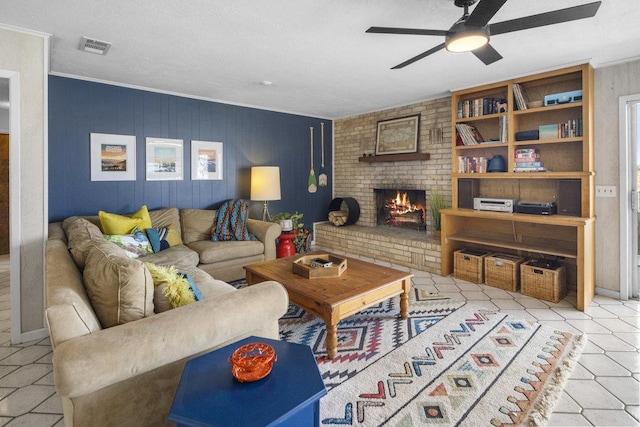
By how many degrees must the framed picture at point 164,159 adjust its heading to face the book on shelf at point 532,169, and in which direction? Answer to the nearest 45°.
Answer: approximately 45° to its left

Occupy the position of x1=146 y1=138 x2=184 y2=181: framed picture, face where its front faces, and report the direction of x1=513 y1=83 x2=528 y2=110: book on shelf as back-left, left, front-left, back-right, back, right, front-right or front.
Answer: front-left

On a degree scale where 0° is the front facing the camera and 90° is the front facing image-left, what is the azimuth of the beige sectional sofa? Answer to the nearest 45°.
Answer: approximately 315°

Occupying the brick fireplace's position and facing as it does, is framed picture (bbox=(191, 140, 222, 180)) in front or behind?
in front

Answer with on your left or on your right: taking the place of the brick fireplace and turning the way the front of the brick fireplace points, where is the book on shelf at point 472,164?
on your left

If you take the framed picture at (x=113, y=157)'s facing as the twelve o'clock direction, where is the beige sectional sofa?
The beige sectional sofa is roughly at 12 o'clock from the framed picture.

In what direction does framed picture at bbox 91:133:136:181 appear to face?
toward the camera

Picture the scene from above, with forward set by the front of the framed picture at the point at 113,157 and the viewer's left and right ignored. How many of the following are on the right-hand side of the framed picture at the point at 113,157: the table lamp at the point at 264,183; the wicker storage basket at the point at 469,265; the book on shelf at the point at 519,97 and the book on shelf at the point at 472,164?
0

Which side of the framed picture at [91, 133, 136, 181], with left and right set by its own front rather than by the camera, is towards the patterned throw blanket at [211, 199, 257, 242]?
left

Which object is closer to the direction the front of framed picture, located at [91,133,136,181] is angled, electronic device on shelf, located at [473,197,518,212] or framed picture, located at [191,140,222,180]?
the electronic device on shelf

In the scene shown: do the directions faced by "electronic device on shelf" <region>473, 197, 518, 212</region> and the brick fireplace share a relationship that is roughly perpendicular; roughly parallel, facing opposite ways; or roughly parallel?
roughly parallel

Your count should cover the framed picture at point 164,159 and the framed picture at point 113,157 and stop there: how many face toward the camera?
2

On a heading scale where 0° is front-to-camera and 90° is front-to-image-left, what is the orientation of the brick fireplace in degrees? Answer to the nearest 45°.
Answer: approximately 45°

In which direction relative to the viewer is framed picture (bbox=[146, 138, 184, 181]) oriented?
toward the camera
